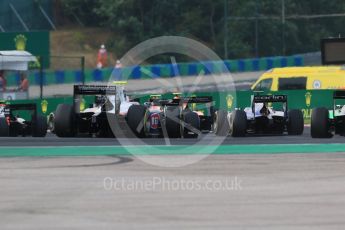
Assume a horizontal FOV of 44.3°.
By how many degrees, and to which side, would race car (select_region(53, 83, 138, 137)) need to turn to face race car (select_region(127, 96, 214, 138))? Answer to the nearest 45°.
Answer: approximately 45° to its right

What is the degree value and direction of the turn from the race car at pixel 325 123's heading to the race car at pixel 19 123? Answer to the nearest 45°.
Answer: approximately 90° to its left

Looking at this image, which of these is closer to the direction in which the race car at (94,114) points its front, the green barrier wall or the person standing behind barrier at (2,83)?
the green barrier wall

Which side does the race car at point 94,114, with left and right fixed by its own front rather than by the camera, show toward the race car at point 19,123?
left

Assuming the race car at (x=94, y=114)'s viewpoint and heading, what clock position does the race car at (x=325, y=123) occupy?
the race car at (x=325, y=123) is roughly at 2 o'clock from the race car at (x=94, y=114).

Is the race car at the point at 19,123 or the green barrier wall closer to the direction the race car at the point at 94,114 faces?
the green barrier wall

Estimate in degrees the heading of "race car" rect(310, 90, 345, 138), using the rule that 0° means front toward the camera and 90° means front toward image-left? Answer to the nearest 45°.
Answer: approximately 180°

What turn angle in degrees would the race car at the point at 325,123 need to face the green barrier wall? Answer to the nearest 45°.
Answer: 0° — it already faces it

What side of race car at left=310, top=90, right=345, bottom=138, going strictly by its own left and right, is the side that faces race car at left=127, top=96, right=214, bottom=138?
left

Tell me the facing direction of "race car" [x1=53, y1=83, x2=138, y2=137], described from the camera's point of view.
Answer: facing away from the viewer and to the right of the viewer
